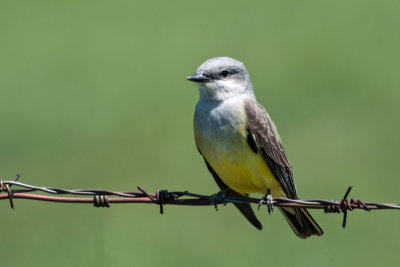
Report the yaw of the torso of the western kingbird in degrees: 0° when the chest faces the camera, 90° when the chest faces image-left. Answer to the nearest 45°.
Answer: approximately 45°
